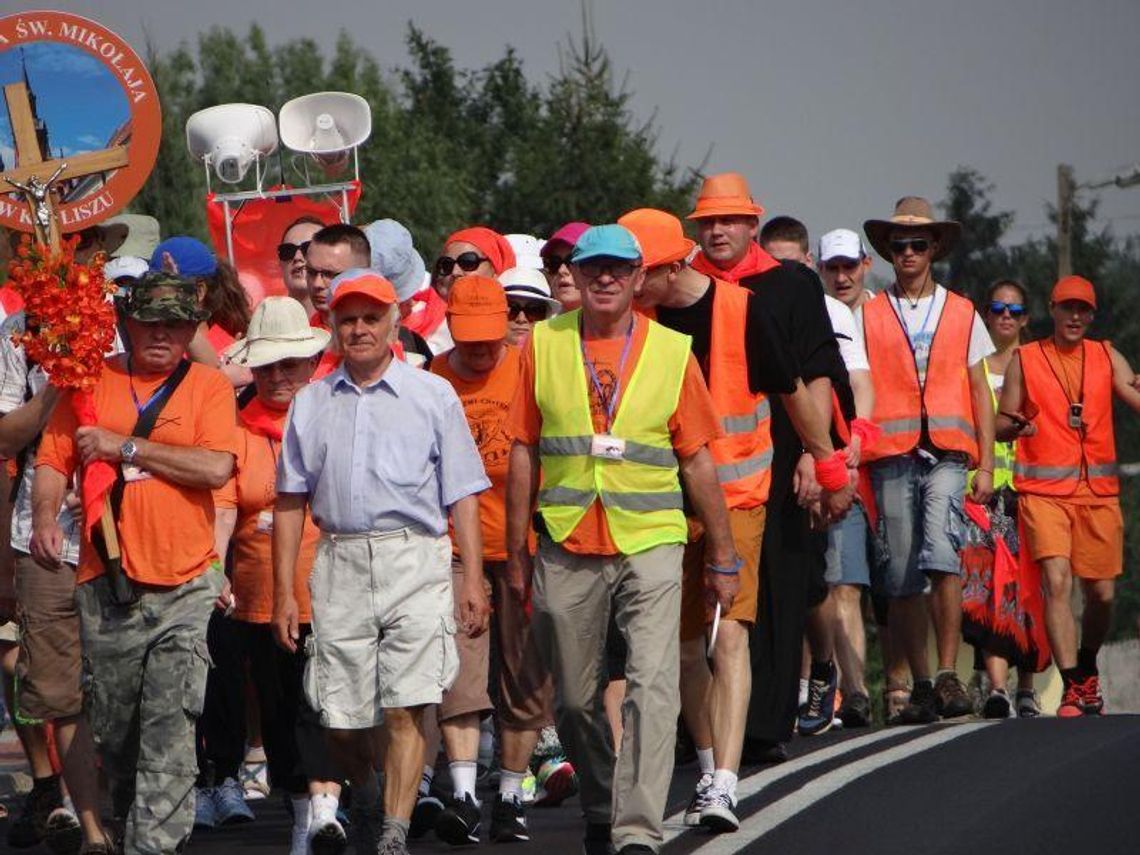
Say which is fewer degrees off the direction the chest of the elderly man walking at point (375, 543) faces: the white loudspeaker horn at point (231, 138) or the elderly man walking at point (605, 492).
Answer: the elderly man walking

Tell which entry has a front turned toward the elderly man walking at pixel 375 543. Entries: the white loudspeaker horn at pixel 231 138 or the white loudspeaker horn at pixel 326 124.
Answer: the white loudspeaker horn at pixel 326 124

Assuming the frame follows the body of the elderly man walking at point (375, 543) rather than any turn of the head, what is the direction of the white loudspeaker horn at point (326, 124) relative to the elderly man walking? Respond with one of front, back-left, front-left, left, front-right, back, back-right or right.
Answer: back
